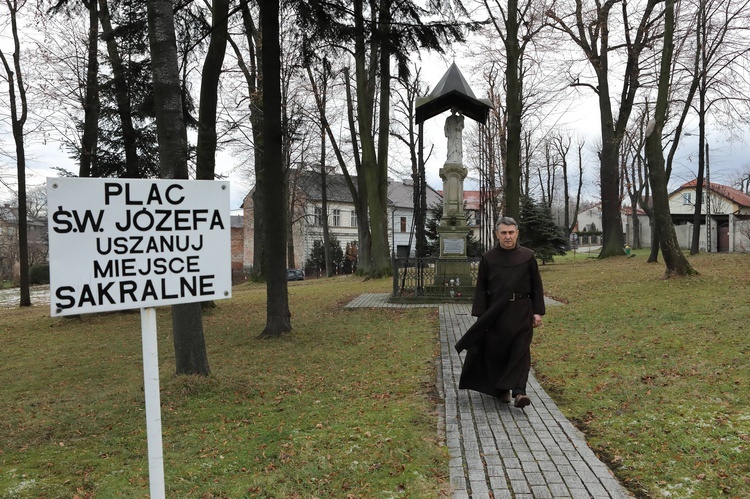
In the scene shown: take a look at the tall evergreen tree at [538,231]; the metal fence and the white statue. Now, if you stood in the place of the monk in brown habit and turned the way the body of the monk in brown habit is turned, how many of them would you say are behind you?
3

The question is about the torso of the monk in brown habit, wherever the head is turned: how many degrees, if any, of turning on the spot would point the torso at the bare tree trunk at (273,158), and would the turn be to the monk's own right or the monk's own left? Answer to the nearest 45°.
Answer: approximately 135° to the monk's own right

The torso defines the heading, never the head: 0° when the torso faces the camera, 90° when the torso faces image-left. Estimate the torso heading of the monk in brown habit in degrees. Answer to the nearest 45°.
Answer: approximately 0°

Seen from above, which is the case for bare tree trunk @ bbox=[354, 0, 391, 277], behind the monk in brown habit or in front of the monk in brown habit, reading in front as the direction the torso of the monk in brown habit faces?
behind

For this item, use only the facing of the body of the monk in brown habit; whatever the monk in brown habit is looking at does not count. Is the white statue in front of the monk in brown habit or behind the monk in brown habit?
behind

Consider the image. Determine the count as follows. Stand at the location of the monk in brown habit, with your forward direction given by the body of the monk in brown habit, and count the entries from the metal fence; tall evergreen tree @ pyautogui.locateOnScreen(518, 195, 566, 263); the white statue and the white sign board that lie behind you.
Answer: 3

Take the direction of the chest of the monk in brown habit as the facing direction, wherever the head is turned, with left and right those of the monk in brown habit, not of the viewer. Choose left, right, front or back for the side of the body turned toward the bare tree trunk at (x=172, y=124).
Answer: right
